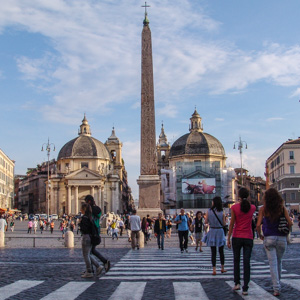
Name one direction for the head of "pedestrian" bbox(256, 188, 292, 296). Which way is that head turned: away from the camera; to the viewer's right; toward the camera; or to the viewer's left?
away from the camera

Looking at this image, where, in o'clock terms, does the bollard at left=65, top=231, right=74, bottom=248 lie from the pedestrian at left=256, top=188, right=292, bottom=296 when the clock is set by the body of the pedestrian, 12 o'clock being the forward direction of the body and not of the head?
The bollard is roughly at 11 o'clock from the pedestrian.

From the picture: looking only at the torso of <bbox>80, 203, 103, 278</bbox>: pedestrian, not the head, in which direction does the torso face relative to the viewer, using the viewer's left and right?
facing to the left of the viewer

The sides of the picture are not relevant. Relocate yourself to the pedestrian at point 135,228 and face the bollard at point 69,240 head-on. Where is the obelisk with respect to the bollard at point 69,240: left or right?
right

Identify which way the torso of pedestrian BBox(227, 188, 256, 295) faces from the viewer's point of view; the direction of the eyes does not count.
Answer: away from the camera

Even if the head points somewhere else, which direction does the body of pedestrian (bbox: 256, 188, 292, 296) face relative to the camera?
away from the camera
